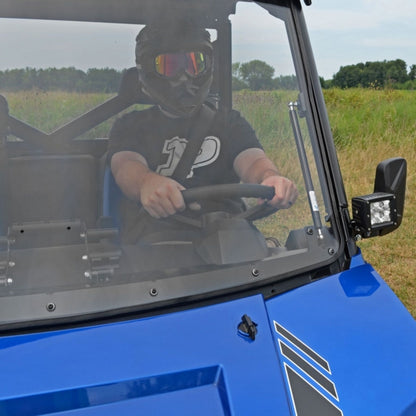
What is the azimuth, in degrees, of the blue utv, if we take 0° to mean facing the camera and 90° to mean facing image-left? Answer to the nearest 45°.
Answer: approximately 315°
